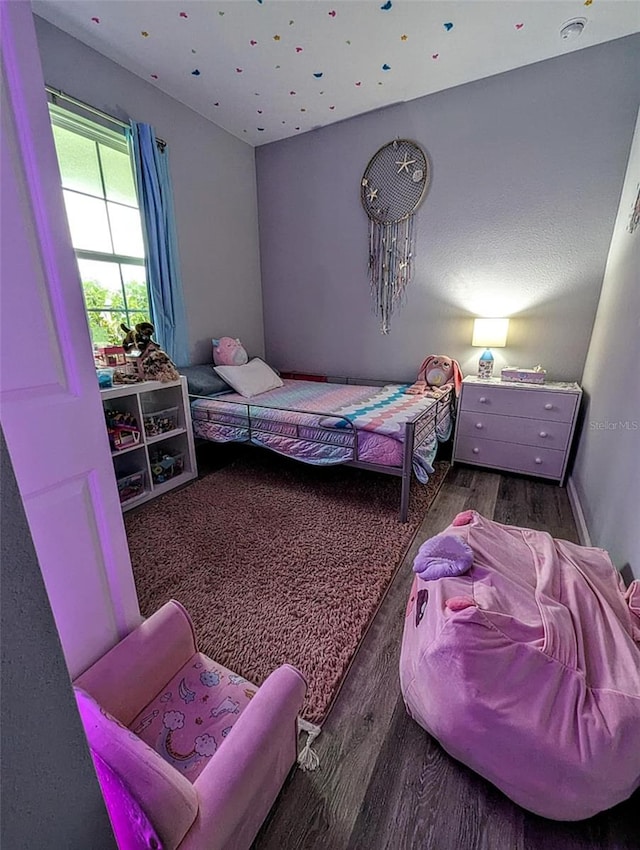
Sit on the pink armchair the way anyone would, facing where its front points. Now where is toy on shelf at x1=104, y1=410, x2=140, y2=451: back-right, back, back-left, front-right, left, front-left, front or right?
front-left

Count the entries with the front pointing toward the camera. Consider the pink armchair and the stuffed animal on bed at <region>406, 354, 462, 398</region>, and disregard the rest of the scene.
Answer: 1

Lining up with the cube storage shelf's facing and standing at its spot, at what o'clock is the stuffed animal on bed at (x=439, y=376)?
The stuffed animal on bed is roughly at 11 o'clock from the cube storage shelf.

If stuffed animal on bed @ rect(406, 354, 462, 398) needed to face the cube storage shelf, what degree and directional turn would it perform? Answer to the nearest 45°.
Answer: approximately 45° to its right

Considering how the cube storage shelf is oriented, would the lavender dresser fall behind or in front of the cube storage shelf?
in front

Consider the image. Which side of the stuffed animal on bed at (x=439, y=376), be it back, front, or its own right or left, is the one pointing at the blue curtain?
right

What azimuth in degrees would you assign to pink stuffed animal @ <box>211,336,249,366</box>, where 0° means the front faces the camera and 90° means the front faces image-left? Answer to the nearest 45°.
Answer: approximately 315°

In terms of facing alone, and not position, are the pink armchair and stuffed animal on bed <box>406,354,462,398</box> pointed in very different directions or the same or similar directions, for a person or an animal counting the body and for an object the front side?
very different directions

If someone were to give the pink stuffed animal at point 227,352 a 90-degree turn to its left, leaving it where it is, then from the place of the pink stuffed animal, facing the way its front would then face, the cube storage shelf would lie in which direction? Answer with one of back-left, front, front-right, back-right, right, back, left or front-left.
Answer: back

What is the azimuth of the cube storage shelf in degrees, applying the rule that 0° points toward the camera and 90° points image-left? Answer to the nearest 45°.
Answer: approximately 315°

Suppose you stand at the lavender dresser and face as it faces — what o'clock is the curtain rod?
The curtain rod is roughly at 2 o'clock from the lavender dresser.

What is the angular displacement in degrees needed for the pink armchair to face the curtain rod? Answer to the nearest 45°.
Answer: approximately 45° to its left

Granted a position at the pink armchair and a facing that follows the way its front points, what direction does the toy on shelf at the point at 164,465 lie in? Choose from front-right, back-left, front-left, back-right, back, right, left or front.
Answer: front-left
